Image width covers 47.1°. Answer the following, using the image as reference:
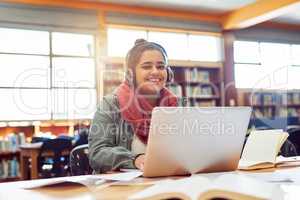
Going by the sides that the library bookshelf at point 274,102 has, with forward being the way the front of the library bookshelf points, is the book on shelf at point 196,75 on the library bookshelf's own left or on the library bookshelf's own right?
on the library bookshelf's own right

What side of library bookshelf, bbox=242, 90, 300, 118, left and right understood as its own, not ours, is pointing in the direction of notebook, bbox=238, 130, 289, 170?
front

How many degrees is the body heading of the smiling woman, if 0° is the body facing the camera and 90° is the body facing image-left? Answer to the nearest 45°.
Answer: approximately 315°

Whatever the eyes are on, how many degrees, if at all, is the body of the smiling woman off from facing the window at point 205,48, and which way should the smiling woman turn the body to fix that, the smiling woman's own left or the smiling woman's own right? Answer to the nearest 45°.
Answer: approximately 135° to the smiling woman's own left

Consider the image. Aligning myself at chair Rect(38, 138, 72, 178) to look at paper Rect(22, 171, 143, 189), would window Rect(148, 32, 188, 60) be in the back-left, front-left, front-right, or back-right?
back-left

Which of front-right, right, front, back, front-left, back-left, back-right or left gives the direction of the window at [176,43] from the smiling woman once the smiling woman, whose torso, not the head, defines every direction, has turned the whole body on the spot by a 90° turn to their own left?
front-left

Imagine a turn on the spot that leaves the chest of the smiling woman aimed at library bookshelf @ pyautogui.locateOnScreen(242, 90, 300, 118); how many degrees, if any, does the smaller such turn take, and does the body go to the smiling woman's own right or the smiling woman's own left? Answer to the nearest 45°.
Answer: approximately 90° to the smiling woman's own left

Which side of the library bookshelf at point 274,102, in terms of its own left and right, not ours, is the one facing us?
front

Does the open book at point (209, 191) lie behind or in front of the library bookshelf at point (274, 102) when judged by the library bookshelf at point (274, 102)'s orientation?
in front

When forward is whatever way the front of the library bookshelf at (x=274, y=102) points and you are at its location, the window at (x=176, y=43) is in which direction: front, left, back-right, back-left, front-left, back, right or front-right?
front-right

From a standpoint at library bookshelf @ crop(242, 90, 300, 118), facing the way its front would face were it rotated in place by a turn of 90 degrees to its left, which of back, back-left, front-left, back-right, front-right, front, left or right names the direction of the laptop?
right

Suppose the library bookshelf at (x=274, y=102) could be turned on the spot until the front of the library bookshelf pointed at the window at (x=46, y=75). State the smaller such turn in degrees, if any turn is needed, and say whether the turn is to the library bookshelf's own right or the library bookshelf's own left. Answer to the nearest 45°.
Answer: approximately 45° to the library bookshelf's own right

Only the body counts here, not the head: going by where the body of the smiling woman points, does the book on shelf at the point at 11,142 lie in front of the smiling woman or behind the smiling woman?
behind

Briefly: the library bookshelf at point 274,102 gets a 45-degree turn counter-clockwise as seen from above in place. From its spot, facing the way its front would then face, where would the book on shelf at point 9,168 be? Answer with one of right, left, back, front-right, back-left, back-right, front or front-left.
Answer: right

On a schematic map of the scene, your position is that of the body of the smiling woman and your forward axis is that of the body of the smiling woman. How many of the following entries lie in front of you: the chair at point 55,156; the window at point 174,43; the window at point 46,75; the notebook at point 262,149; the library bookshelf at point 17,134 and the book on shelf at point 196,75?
1

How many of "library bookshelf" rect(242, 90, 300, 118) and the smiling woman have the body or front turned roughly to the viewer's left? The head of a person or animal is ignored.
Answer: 0
